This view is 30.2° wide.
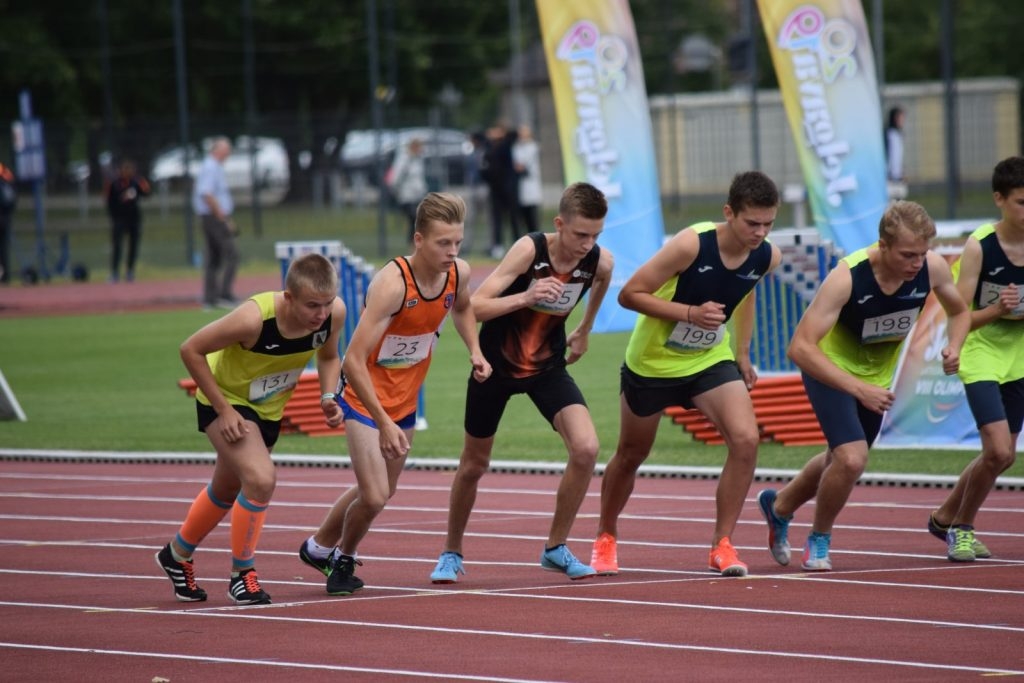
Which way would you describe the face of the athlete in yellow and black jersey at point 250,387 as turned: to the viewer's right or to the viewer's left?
to the viewer's right

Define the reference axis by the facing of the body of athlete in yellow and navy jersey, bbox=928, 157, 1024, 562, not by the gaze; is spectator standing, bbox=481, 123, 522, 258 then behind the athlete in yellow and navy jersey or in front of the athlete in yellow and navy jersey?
behind

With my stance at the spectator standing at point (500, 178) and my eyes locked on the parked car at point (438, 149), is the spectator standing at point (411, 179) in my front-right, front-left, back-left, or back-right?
front-left

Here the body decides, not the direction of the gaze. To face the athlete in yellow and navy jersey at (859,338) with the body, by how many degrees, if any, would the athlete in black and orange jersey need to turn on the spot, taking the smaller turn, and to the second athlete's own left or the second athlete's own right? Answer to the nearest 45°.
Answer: approximately 45° to the second athlete's own left

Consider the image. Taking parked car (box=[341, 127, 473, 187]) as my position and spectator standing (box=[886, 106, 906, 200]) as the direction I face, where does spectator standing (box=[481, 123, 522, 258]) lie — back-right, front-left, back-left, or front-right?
front-right

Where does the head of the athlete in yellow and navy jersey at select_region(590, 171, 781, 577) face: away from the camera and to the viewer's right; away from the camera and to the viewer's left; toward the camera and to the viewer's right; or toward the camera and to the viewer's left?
toward the camera and to the viewer's right

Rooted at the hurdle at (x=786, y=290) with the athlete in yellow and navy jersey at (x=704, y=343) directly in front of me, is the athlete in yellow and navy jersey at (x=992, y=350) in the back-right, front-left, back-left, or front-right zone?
front-left

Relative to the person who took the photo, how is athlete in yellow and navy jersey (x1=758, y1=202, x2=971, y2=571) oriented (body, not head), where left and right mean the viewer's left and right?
facing the viewer and to the right of the viewer

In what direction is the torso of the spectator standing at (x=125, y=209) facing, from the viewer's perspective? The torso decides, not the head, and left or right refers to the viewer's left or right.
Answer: facing the viewer

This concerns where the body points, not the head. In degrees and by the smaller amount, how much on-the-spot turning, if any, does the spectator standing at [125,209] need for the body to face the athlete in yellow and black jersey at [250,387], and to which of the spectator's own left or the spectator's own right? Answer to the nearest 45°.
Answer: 0° — they already face them

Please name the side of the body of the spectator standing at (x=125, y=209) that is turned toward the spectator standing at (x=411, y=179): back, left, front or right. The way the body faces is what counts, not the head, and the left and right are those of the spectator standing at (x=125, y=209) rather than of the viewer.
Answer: left
